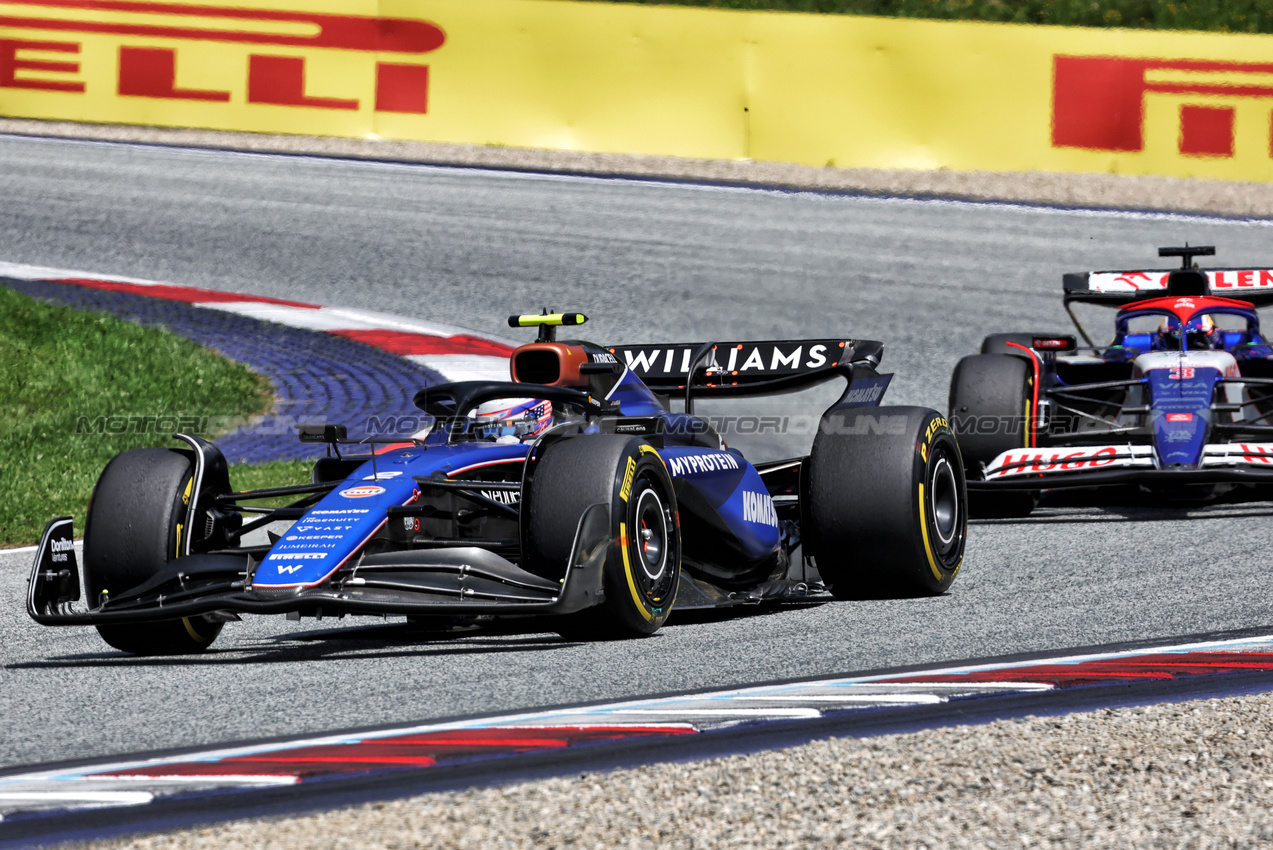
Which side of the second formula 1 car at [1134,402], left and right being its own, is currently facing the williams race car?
front

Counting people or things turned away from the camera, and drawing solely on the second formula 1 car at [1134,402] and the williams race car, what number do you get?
0

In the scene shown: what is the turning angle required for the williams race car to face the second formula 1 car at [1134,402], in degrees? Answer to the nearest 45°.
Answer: approximately 180°

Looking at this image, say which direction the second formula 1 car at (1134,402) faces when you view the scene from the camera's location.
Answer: facing the viewer

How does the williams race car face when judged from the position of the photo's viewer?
facing the viewer and to the left of the viewer
